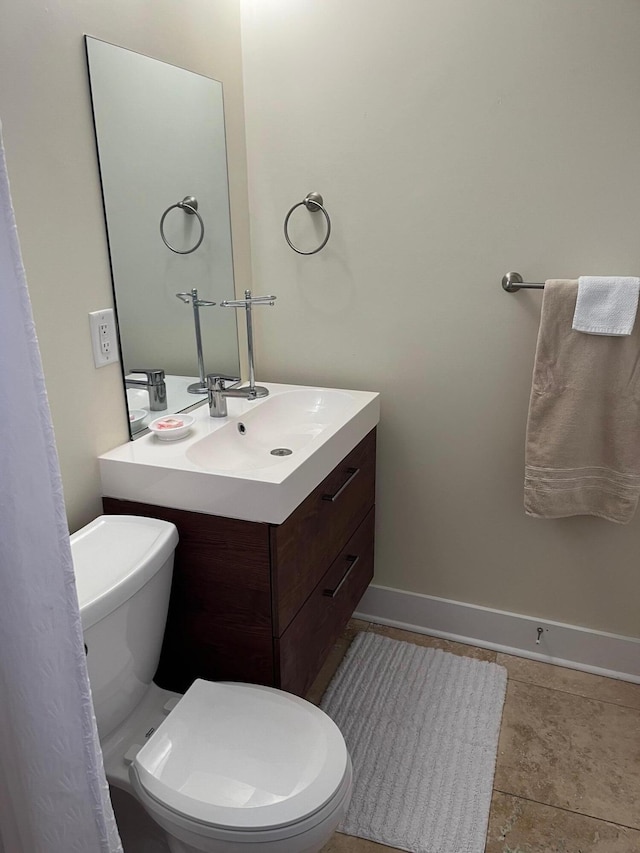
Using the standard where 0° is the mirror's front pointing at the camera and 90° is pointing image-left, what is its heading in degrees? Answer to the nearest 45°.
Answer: approximately 315°

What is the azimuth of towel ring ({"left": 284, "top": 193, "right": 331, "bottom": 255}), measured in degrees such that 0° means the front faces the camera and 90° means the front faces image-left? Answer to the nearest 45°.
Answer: approximately 45°

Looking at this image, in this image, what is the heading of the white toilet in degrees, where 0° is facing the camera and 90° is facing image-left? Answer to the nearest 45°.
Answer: approximately 315°

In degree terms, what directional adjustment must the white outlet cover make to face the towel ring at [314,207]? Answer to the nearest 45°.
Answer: approximately 90° to its left

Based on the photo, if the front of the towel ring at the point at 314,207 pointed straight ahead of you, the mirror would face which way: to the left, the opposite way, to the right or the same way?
to the left

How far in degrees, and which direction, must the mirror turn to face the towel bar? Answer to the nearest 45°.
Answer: approximately 45° to its left

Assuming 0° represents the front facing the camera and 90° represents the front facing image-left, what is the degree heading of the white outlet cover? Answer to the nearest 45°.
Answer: approximately 315°

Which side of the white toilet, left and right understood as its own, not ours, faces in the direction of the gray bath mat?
left
